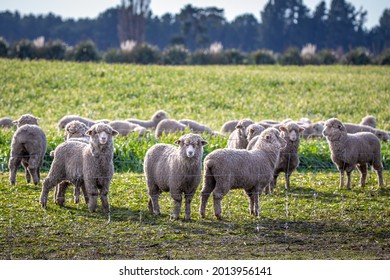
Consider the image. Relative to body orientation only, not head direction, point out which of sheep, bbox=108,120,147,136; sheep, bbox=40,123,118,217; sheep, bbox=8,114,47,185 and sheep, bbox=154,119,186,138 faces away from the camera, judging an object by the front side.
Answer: sheep, bbox=8,114,47,185

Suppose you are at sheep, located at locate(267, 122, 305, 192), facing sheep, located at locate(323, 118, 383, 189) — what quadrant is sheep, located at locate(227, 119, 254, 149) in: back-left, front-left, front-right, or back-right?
back-left

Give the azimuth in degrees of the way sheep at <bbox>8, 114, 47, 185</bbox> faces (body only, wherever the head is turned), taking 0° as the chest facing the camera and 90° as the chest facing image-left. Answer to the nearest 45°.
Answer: approximately 180°
